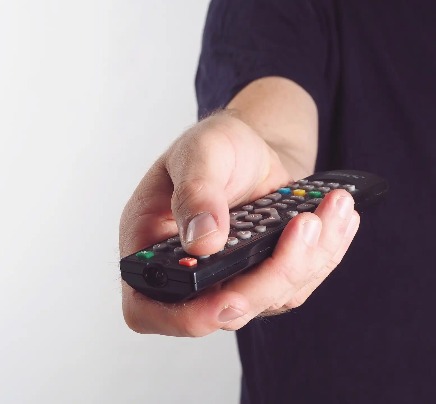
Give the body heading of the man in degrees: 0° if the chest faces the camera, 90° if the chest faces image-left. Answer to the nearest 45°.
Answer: approximately 0°
